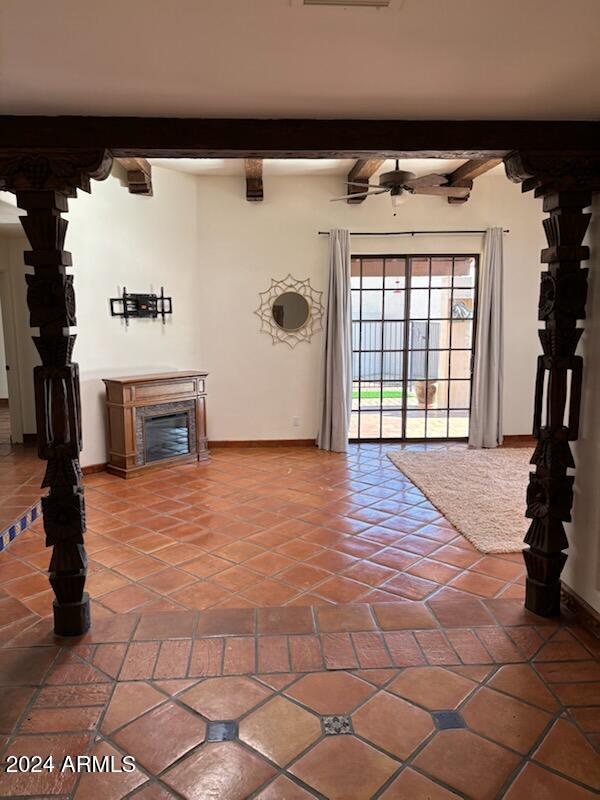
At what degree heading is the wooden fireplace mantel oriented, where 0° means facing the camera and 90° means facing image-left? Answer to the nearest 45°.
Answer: approximately 315°

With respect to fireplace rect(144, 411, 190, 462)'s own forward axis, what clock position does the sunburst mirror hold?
The sunburst mirror is roughly at 10 o'clock from the fireplace.

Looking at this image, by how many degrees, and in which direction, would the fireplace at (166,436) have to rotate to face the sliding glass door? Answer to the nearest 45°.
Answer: approximately 45° to its left

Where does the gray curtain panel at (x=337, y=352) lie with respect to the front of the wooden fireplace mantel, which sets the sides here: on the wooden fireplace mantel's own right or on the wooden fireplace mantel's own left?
on the wooden fireplace mantel's own left

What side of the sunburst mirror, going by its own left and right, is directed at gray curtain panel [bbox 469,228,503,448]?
left

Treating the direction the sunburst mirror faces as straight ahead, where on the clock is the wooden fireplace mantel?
The wooden fireplace mantel is roughly at 2 o'clock from the sunburst mirror.

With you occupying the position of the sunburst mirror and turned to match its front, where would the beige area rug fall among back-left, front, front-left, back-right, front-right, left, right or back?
front-left

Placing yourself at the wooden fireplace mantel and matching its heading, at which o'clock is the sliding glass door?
The sliding glass door is roughly at 10 o'clock from the wooden fireplace mantel.

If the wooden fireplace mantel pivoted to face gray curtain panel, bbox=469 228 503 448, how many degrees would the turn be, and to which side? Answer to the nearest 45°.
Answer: approximately 45° to its left

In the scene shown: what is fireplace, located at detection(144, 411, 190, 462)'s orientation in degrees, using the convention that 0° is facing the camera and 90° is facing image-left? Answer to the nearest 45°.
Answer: approximately 315°

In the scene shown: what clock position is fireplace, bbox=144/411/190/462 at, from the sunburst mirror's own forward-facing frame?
The fireplace is roughly at 2 o'clock from the sunburst mirror.
